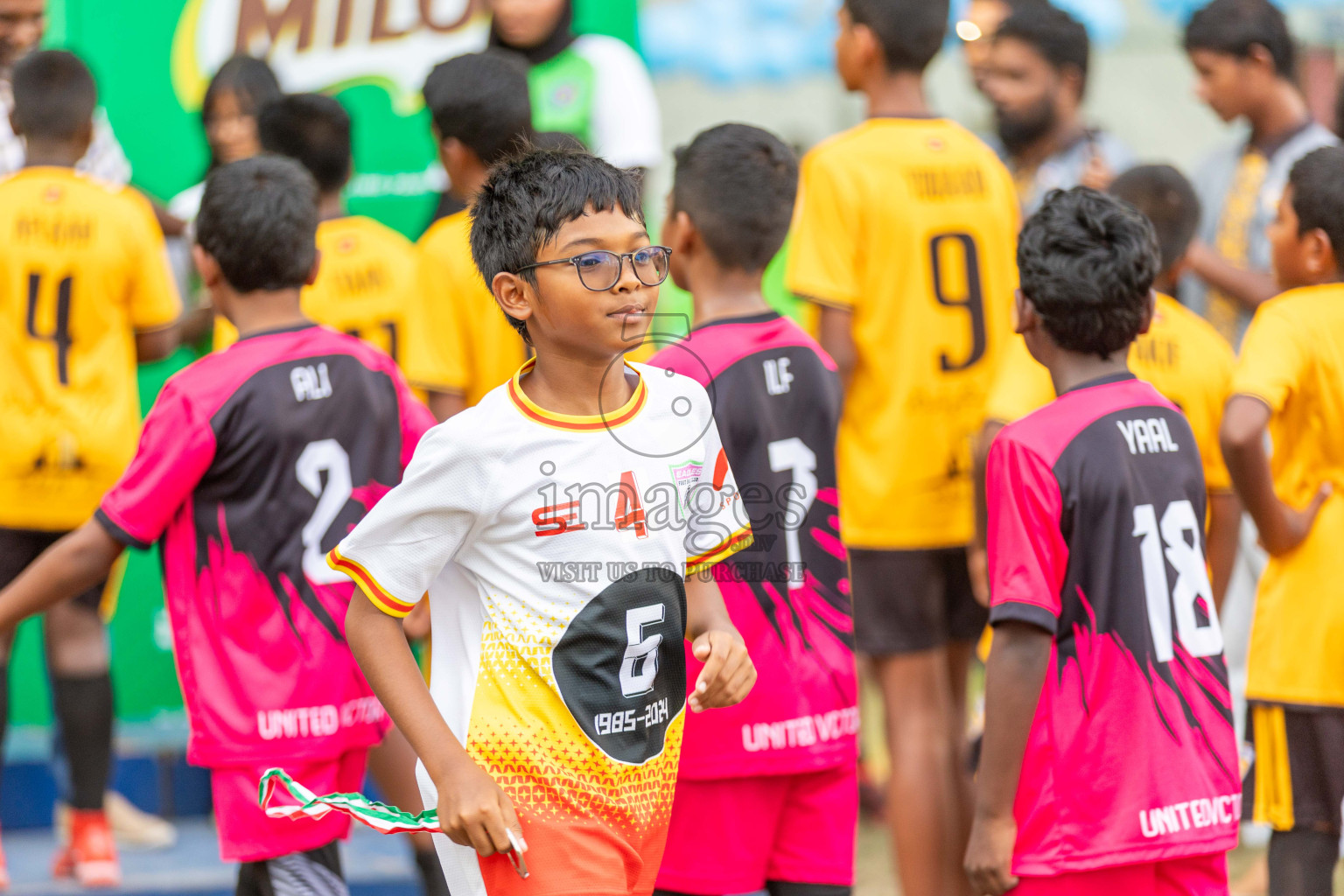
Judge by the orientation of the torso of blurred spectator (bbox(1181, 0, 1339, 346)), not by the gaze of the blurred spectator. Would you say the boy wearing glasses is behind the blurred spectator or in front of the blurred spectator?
in front

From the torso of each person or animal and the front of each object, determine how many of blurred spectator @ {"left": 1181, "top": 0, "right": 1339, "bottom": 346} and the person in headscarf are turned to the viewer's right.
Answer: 0

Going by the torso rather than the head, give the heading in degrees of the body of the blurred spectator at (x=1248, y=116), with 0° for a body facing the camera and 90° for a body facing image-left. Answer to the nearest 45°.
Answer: approximately 45°

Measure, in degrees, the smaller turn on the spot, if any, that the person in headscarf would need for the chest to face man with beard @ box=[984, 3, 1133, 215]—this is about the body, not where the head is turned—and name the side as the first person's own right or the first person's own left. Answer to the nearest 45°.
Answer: approximately 135° to the first person's own left

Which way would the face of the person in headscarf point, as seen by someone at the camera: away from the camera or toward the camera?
toward the camera

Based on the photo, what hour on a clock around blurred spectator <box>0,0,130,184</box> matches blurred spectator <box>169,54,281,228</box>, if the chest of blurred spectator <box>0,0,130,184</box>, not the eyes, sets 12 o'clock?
blurred spectator <box>169,54,281,228</box> is roughly at 10 o'clock from blurred spectator <box>0,0,130,184</box>.

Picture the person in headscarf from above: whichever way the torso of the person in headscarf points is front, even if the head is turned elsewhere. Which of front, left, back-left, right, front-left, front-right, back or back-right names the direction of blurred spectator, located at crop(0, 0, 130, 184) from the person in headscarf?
front-right

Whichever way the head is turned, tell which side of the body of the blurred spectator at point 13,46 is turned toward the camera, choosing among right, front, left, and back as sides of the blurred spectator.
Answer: front

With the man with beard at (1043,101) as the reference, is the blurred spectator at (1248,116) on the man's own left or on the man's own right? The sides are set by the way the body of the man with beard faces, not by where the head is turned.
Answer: on the man's own left

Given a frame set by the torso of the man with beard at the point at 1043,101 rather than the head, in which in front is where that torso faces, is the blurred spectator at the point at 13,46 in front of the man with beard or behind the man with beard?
in front

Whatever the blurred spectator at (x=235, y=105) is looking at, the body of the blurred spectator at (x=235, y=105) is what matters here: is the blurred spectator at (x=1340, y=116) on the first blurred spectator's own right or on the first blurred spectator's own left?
on the first blurred spectator's own left

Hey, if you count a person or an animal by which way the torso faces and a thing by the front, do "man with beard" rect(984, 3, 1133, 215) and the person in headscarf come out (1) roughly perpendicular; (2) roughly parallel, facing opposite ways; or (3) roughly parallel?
roughly parallel

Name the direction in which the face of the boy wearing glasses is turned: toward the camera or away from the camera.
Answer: toward the camera

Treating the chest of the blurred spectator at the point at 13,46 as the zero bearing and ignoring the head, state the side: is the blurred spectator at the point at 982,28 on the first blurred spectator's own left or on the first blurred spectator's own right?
on the first blurred spectator's own left

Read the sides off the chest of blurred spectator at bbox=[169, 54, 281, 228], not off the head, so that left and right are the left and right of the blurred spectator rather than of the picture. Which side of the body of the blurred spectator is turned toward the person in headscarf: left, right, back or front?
left

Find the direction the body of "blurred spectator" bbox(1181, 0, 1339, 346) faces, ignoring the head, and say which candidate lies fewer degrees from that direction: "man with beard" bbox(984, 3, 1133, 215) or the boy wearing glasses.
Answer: the boy wearing glasses

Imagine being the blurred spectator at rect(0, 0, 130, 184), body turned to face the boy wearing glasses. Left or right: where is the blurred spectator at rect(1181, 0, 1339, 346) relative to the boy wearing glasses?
left
